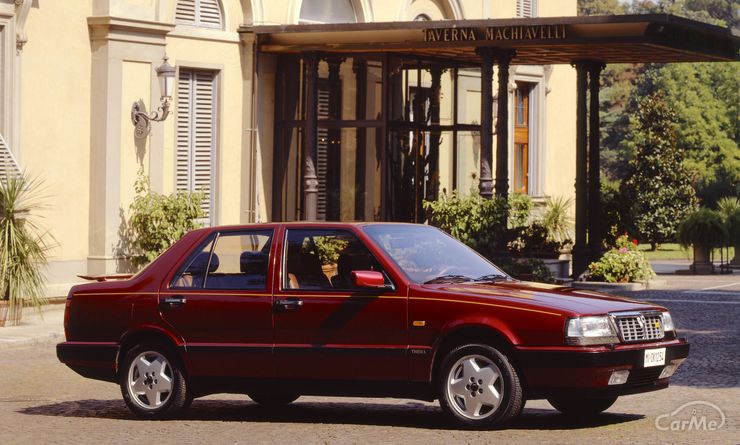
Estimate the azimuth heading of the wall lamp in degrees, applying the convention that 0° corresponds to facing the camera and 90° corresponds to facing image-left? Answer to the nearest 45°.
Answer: approximately 315°

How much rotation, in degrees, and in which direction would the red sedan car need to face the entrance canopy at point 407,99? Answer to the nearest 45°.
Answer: approximately 135° to its left

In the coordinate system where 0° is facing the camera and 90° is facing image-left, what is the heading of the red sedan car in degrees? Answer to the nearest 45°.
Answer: approximately 315°

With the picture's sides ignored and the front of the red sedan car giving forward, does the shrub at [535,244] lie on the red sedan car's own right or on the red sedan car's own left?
on the red sedan car's own left

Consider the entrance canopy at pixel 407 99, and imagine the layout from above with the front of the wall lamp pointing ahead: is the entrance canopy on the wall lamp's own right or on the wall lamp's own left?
on the wall lamp's own left
